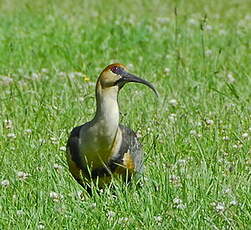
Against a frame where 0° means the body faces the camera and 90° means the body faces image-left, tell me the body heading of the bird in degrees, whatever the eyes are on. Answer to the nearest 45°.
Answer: approximately 0°

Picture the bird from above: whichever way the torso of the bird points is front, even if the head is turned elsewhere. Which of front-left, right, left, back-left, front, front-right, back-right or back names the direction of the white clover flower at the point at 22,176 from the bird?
right

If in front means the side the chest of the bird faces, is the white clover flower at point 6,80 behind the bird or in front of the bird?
behind

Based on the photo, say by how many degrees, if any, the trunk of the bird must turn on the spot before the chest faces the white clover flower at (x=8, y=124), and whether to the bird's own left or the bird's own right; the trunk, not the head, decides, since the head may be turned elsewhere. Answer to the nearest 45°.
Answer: approximately 135° to the bird's own right

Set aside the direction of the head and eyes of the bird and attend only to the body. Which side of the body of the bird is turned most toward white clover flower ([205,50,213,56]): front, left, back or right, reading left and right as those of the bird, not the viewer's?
back

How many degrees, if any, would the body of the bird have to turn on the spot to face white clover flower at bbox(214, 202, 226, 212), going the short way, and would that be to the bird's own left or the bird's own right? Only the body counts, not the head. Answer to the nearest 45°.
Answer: approximately 45° to the bird's own left

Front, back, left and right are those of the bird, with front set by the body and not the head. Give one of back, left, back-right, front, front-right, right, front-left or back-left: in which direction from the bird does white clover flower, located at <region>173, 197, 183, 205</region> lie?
front-left

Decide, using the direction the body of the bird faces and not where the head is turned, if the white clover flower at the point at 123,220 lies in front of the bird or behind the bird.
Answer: in front

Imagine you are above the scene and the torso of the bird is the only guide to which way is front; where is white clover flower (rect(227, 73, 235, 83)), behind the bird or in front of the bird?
behind

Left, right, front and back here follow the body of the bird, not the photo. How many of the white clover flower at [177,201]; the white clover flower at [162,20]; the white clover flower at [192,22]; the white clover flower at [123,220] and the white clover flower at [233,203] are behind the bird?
2

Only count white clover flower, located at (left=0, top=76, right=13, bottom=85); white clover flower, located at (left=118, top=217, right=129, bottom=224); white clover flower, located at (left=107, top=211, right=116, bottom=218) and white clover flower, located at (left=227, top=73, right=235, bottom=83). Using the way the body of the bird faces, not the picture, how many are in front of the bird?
2

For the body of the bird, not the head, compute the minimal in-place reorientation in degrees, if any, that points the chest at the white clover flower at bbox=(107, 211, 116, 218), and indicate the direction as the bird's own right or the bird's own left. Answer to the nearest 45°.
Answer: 0° — it already faces it
